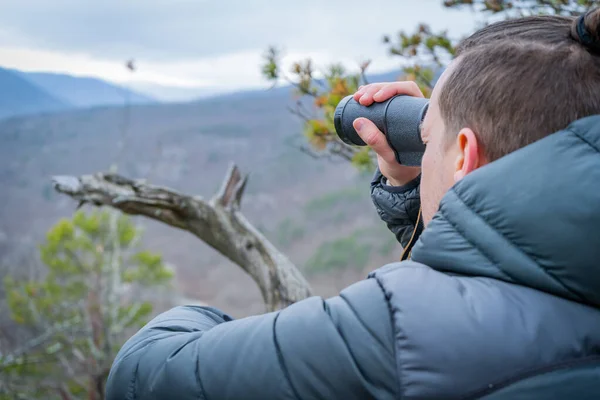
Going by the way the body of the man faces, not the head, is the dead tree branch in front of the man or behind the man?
in front

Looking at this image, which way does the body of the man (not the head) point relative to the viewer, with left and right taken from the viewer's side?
facing away from the viewer and to the left of the viewer

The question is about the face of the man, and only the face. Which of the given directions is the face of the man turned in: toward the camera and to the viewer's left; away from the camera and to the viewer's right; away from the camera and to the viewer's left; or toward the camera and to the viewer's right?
away from the camera and to the viewer's left

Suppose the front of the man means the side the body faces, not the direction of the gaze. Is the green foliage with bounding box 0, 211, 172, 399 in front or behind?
in front
